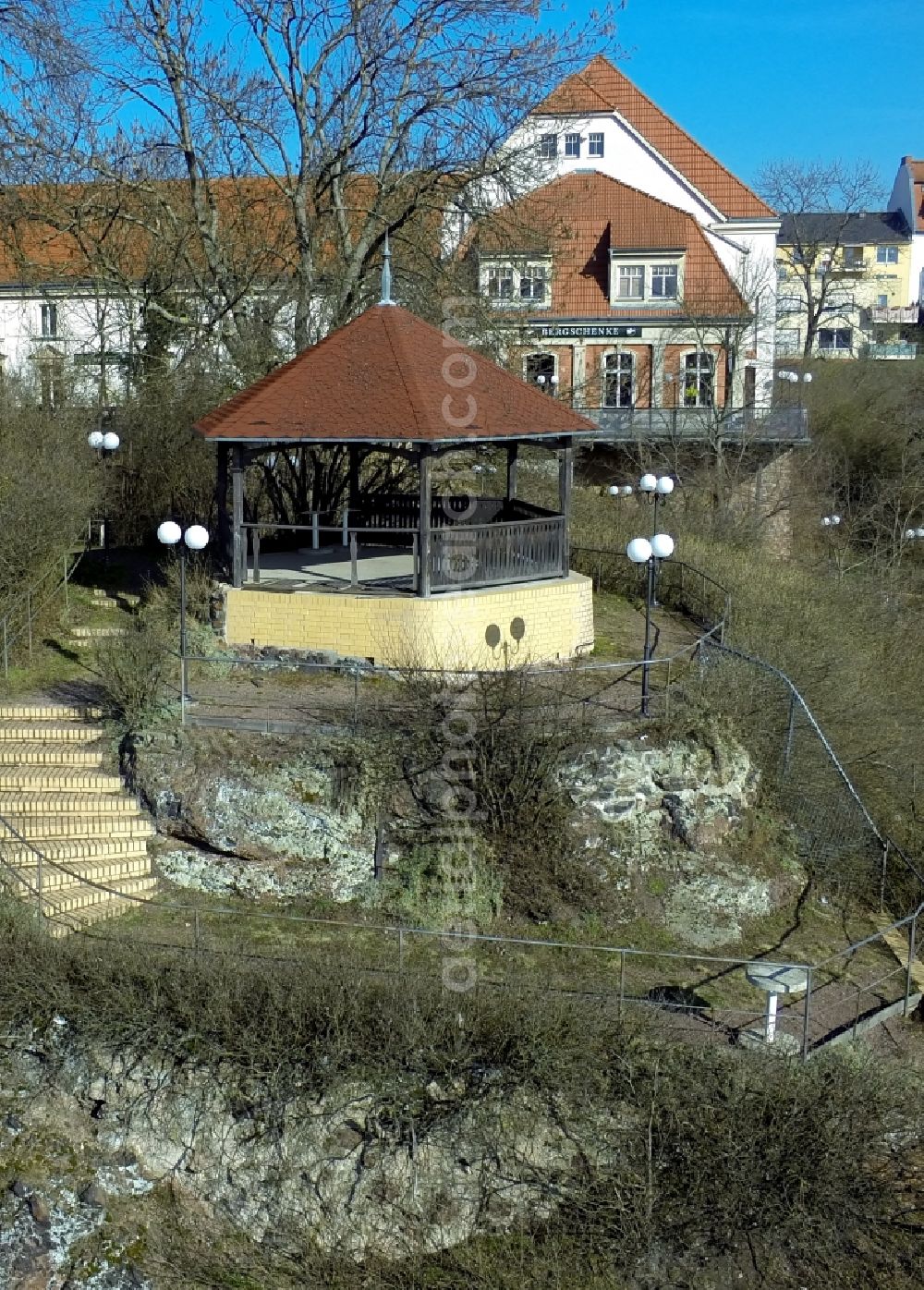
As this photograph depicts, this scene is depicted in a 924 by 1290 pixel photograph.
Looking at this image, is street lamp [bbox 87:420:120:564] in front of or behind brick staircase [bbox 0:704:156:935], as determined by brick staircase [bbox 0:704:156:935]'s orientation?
behind

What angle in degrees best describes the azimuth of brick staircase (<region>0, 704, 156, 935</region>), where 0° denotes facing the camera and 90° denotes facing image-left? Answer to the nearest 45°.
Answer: approximately 0°

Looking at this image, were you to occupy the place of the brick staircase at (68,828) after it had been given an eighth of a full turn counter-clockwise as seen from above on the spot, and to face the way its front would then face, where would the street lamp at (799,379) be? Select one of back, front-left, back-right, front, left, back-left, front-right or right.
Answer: left

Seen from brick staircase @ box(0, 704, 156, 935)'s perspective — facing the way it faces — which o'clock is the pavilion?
The pavilion is roughly at 8 o'clock from the brick staircase.

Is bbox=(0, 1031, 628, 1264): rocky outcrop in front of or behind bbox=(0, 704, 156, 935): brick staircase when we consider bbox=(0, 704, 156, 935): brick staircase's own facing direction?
in front

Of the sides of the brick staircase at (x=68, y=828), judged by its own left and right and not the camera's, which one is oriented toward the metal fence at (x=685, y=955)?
left
